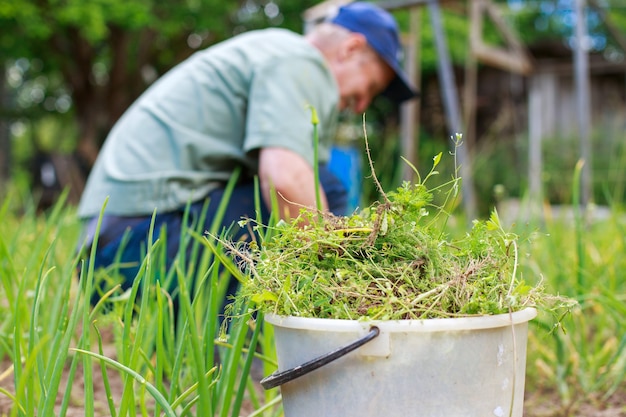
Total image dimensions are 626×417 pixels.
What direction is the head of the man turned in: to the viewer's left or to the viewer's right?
to the viewer's right

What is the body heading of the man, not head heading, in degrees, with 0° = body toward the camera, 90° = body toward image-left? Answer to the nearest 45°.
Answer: approximately 270°

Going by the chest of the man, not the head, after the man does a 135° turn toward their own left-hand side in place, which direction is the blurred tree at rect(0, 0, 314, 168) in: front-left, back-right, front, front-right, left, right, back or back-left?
front-right

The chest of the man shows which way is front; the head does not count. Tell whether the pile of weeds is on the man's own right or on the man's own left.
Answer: on the man's own right

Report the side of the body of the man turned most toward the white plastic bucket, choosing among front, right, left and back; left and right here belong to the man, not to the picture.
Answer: right
